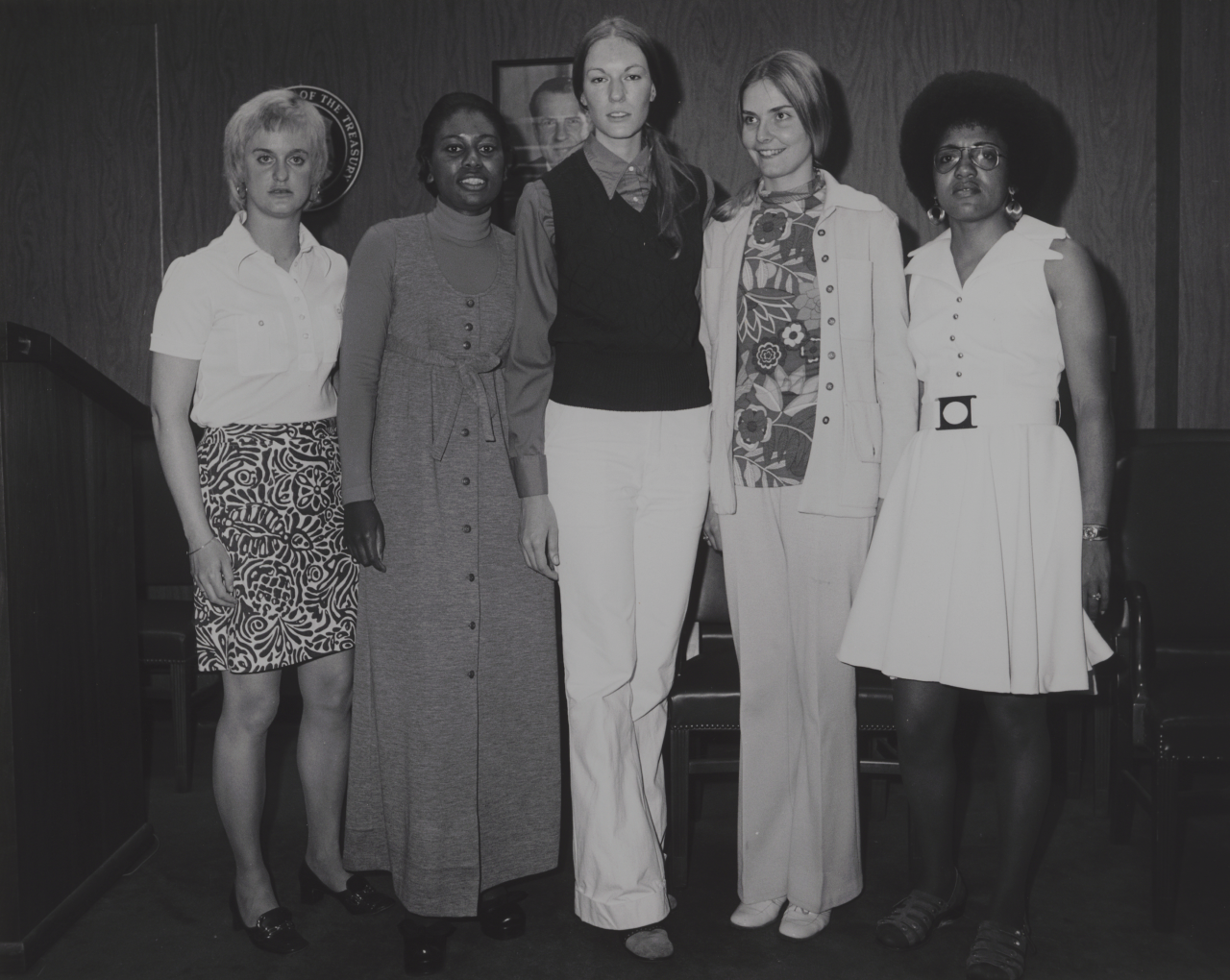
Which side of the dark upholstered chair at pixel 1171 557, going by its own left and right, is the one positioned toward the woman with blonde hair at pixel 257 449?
right

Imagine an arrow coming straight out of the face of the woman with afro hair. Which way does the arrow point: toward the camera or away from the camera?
toward the camera

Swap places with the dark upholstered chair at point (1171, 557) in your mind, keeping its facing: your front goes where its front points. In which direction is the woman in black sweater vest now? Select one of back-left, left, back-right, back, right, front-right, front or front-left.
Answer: right

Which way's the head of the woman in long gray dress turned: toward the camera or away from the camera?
toward the camera

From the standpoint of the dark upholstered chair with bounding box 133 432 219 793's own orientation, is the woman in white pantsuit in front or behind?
in front

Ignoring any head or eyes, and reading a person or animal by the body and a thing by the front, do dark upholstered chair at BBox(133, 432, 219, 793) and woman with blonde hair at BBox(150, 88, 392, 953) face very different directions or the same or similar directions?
same or similar directions

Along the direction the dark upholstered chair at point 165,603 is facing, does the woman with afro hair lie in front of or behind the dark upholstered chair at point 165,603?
in front

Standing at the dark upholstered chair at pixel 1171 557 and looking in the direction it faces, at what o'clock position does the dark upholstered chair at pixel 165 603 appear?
the dark upholstered chair at pixel 165 603 is roughly at 4 o'clock from the dark upholstered chair at pixel 1171 557.

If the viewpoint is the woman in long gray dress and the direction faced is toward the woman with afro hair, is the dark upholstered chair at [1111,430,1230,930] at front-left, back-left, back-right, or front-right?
front-left

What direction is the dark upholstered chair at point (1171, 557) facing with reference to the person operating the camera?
facing the viewer and to the right of the viewer

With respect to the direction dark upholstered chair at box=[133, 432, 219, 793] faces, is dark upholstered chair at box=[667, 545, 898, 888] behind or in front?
in front

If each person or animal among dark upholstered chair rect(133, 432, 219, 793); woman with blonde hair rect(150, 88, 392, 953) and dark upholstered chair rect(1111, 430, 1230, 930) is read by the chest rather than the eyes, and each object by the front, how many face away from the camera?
0

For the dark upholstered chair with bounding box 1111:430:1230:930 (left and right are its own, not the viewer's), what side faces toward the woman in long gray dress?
right

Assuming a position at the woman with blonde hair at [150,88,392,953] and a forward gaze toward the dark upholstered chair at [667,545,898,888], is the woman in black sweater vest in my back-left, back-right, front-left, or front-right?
front-right
